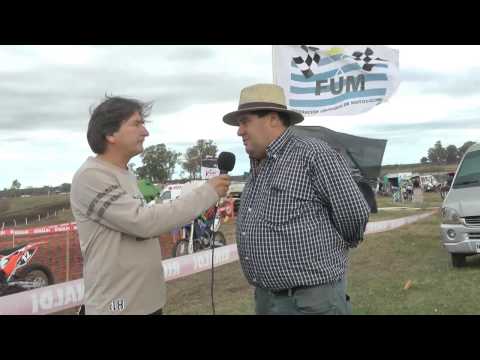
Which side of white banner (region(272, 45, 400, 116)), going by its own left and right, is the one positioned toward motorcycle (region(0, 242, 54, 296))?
right

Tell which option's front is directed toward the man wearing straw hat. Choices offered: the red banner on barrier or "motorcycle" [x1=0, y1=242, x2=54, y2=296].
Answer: the red banner on barrier

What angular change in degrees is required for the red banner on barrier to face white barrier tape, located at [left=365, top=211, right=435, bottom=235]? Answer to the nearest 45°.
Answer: approximately 90° to its left

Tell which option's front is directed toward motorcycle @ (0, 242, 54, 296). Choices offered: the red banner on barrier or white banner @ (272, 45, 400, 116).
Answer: the red banner on barrier

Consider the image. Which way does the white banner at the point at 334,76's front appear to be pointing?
toward the camera

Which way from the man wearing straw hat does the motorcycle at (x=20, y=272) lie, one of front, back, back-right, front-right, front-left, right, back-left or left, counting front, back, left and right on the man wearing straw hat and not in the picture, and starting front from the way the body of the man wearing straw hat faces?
right

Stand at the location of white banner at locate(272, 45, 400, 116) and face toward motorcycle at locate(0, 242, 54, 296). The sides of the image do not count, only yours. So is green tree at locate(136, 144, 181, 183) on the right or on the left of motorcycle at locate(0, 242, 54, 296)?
right

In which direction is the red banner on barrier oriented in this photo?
toward the camera

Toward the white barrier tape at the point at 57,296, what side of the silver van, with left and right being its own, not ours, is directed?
front

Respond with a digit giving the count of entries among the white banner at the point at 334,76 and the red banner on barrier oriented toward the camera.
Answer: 2

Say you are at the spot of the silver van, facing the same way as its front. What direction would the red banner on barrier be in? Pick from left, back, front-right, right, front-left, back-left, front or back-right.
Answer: front-right

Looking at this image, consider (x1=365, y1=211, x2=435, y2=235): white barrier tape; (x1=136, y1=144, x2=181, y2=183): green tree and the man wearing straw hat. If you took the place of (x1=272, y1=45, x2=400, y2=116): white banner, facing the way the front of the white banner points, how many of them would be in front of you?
1

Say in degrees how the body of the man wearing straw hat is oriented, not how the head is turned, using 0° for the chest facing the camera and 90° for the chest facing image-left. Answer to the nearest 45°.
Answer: approximately 45°

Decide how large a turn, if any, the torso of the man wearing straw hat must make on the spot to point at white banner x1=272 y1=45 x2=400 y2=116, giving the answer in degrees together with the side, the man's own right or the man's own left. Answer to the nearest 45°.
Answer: approximately 135° to the man's own right

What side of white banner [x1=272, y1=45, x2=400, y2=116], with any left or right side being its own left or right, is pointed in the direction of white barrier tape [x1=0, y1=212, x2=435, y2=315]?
right

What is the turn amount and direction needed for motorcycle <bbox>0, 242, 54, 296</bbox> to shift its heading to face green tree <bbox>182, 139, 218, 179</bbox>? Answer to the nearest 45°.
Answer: approximately 135° to its right

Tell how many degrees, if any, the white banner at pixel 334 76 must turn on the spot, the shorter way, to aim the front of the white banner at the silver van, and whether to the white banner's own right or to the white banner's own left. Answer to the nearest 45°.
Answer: approximately 135° to the white banner's own left
